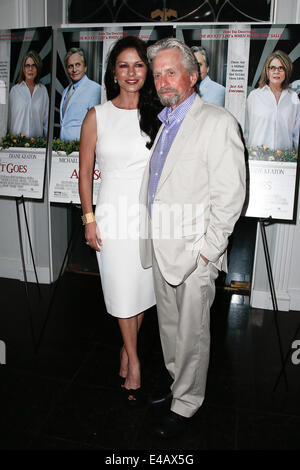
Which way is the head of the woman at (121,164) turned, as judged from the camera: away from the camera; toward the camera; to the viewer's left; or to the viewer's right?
toward the camera

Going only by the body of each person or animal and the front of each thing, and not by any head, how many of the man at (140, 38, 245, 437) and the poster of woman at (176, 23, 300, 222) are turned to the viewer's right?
0

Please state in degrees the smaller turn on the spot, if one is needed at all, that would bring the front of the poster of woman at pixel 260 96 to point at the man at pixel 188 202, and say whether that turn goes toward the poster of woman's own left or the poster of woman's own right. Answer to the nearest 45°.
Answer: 0° — it already faces them

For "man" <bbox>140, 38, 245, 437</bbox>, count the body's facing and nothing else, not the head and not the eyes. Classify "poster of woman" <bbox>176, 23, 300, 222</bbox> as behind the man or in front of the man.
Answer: behind

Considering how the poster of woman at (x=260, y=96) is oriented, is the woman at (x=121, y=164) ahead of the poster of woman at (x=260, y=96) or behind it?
ahead

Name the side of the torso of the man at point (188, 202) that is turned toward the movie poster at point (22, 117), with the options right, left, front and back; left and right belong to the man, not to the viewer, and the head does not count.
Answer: right

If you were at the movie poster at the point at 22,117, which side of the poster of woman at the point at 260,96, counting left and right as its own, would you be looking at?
right

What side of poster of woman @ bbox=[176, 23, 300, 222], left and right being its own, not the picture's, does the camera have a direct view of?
front

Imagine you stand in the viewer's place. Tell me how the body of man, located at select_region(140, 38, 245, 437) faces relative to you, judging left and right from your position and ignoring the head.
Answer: facing the viewer and to the left of the viewer
